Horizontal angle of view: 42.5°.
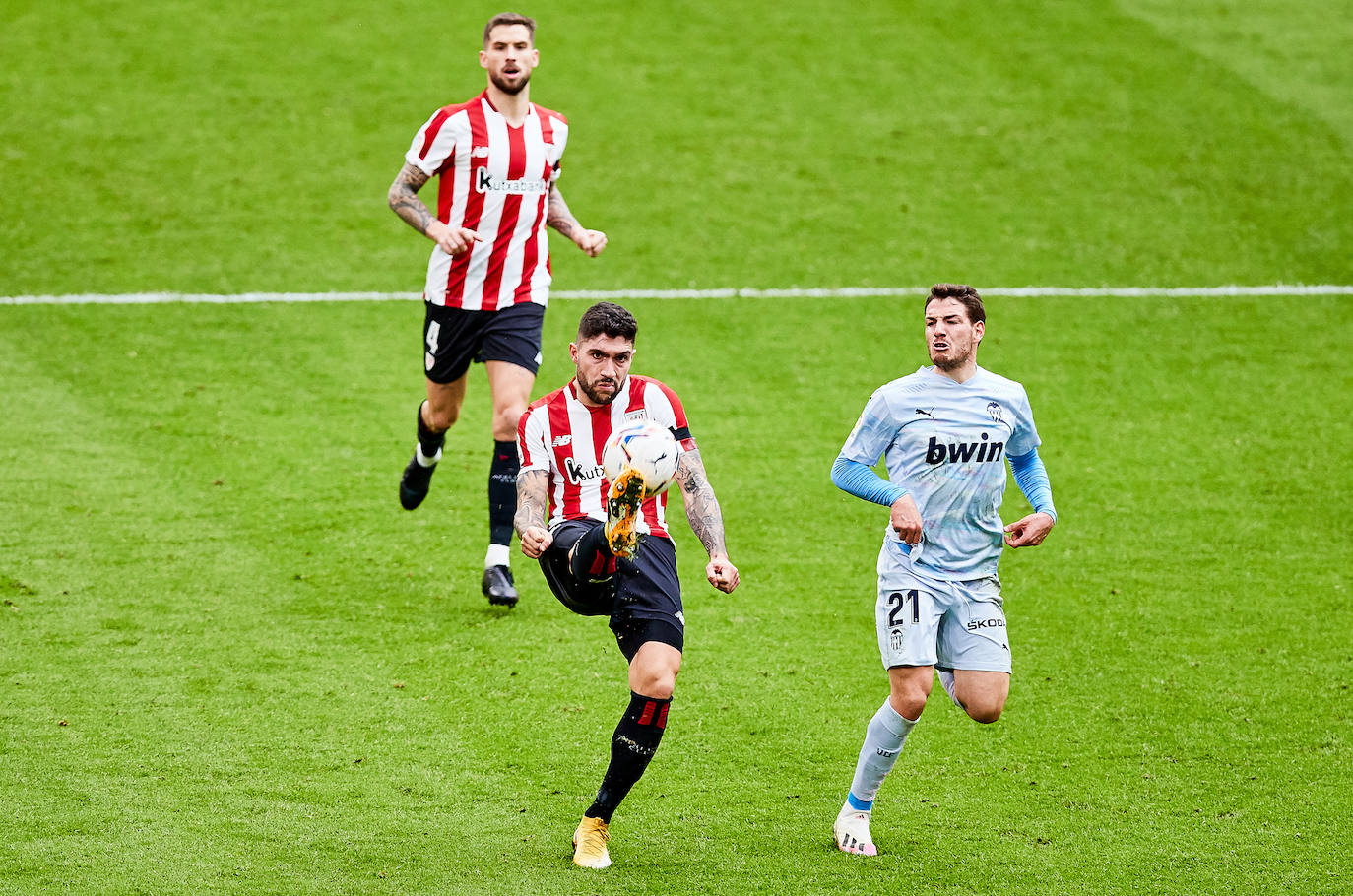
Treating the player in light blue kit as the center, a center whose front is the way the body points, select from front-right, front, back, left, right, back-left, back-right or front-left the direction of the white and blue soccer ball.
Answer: front-right

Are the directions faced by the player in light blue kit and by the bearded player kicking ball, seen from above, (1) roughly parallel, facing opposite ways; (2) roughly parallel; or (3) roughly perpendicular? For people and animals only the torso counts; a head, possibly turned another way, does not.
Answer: roughly parallel

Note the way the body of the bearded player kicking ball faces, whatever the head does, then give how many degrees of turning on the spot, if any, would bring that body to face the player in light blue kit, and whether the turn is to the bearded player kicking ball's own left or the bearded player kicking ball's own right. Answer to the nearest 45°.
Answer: approximately 90° to the bearded player kicking ball's own left

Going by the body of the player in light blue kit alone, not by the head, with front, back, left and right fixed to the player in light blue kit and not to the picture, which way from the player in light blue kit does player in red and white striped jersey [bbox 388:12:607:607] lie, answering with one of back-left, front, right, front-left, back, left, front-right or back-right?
back-right

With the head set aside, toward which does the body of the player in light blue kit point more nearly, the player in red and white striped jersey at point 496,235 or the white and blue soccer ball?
the white and blue soccer ball

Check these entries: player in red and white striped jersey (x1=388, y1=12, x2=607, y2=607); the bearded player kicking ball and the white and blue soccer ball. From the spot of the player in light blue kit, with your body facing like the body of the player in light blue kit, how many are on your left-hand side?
0

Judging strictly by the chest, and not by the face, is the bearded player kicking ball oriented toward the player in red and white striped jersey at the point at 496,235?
no

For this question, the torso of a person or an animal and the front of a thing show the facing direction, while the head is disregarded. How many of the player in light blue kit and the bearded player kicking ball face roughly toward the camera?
2

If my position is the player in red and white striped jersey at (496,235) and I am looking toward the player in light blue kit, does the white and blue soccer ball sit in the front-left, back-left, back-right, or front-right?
front-right

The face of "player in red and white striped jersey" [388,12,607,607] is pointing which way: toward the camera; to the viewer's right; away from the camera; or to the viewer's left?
toward the camera

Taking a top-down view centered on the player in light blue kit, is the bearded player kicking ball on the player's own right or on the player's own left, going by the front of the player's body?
on the player's own right

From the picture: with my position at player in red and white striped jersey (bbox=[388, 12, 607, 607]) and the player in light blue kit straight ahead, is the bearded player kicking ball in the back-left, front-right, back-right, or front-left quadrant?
front-right

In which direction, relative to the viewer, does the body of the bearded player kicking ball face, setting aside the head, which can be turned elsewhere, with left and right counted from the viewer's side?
facing the viewer

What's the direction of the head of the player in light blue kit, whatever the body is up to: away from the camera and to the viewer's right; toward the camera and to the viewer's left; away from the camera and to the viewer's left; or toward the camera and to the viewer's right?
toward the camera and to the viewer's left
